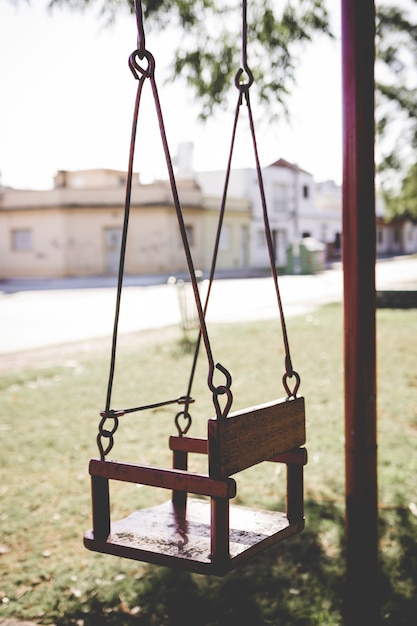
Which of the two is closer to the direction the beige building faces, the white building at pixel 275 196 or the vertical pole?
the vertical pole

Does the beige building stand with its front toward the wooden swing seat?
yes

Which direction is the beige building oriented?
toward the camera

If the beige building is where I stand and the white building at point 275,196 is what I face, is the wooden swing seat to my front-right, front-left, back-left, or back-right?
back-right

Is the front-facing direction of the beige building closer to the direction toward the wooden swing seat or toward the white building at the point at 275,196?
the wooden swing seat

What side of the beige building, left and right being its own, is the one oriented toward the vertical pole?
front

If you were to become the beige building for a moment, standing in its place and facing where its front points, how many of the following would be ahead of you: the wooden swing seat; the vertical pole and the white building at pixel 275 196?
2

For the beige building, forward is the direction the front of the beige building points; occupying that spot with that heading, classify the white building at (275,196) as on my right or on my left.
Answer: on my left
